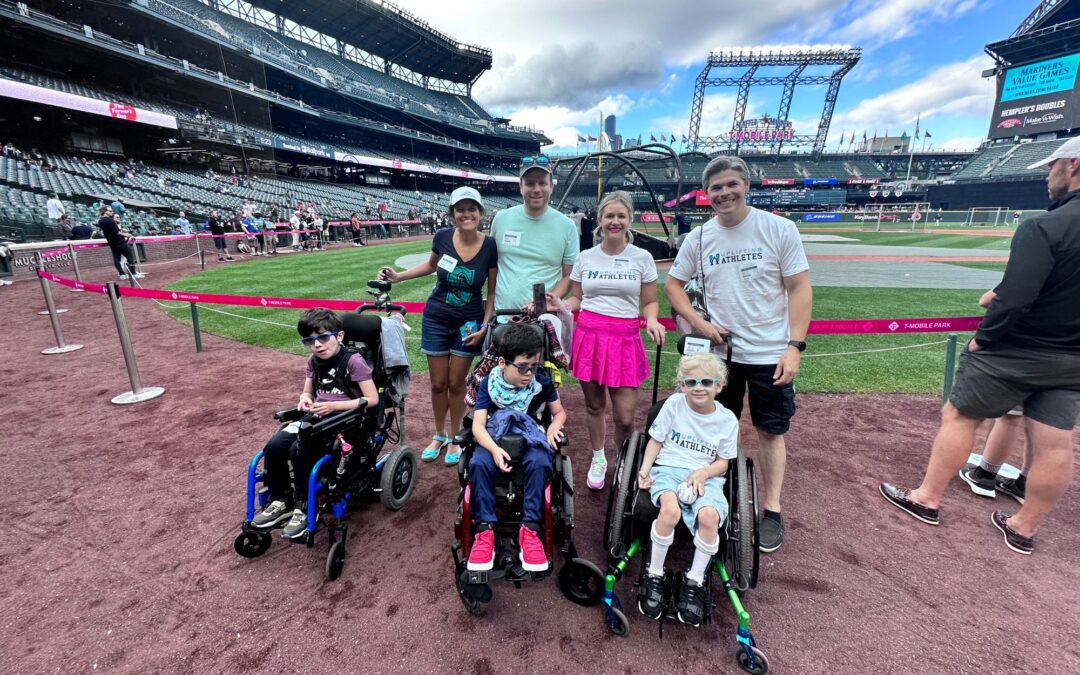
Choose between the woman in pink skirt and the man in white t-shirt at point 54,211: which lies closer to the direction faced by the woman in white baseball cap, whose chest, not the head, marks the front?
the woman in pink skirt

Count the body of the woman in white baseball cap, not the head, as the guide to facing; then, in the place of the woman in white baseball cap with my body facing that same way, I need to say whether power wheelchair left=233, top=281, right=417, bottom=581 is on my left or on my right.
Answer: on my right

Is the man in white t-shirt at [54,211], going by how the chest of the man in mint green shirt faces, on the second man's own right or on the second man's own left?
on the second man's own right

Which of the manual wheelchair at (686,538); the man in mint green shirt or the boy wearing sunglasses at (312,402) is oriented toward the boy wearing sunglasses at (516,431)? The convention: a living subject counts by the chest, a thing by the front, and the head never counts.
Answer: the man in mint green shirt

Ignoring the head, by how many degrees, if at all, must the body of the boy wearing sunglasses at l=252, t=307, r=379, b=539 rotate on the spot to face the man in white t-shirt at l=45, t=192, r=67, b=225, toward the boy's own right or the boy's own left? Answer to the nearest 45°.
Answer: approximately 135° to the boy's own right

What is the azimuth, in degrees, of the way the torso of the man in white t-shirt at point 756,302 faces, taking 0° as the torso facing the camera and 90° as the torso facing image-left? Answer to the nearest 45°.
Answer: approximately 0°

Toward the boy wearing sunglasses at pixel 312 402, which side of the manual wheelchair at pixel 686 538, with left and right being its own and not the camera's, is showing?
right

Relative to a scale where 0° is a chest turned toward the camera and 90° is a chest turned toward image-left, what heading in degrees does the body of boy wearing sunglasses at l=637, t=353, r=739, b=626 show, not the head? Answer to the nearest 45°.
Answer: approximately 0°

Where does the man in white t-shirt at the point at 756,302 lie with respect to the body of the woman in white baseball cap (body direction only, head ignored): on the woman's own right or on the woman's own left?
on the woman's own left

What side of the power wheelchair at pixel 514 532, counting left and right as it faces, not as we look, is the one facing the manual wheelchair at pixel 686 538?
left

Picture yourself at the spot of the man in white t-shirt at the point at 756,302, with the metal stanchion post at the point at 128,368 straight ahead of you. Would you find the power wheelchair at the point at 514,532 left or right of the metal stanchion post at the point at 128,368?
left

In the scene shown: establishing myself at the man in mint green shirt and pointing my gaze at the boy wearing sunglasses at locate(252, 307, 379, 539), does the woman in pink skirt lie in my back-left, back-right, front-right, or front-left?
back-left
